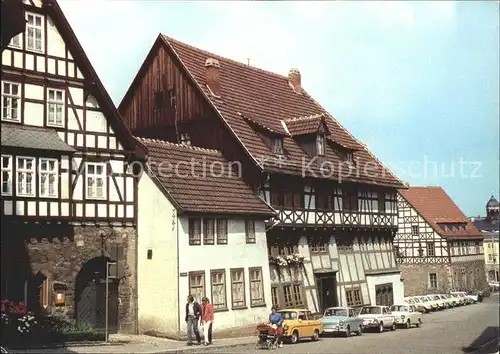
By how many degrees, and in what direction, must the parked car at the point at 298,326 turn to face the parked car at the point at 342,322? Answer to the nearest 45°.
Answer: approximately 180°

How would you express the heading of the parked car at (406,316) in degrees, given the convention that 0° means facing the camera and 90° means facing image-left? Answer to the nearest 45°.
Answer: approximately 45°

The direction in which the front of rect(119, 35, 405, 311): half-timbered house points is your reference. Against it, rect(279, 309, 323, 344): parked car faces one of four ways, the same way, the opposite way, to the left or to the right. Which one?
to the right

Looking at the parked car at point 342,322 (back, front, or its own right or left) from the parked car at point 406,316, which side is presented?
back

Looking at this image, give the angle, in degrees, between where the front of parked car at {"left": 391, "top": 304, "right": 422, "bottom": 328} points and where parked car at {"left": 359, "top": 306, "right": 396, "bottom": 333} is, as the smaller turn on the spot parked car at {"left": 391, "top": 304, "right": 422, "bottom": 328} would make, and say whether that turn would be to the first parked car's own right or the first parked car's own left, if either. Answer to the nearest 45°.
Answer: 0° — it already faces it

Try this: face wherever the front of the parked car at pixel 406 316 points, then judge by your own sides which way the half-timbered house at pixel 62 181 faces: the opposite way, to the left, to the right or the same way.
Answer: to the left

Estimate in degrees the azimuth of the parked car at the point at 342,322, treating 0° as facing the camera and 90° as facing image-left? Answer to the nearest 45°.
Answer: approximately 45°

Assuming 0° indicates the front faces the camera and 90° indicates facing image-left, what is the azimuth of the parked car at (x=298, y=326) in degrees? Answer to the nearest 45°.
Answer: approximately 45°
